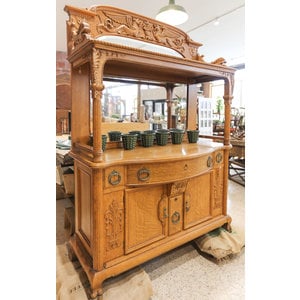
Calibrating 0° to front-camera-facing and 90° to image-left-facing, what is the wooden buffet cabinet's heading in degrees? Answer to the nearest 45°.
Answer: approximately 315°
